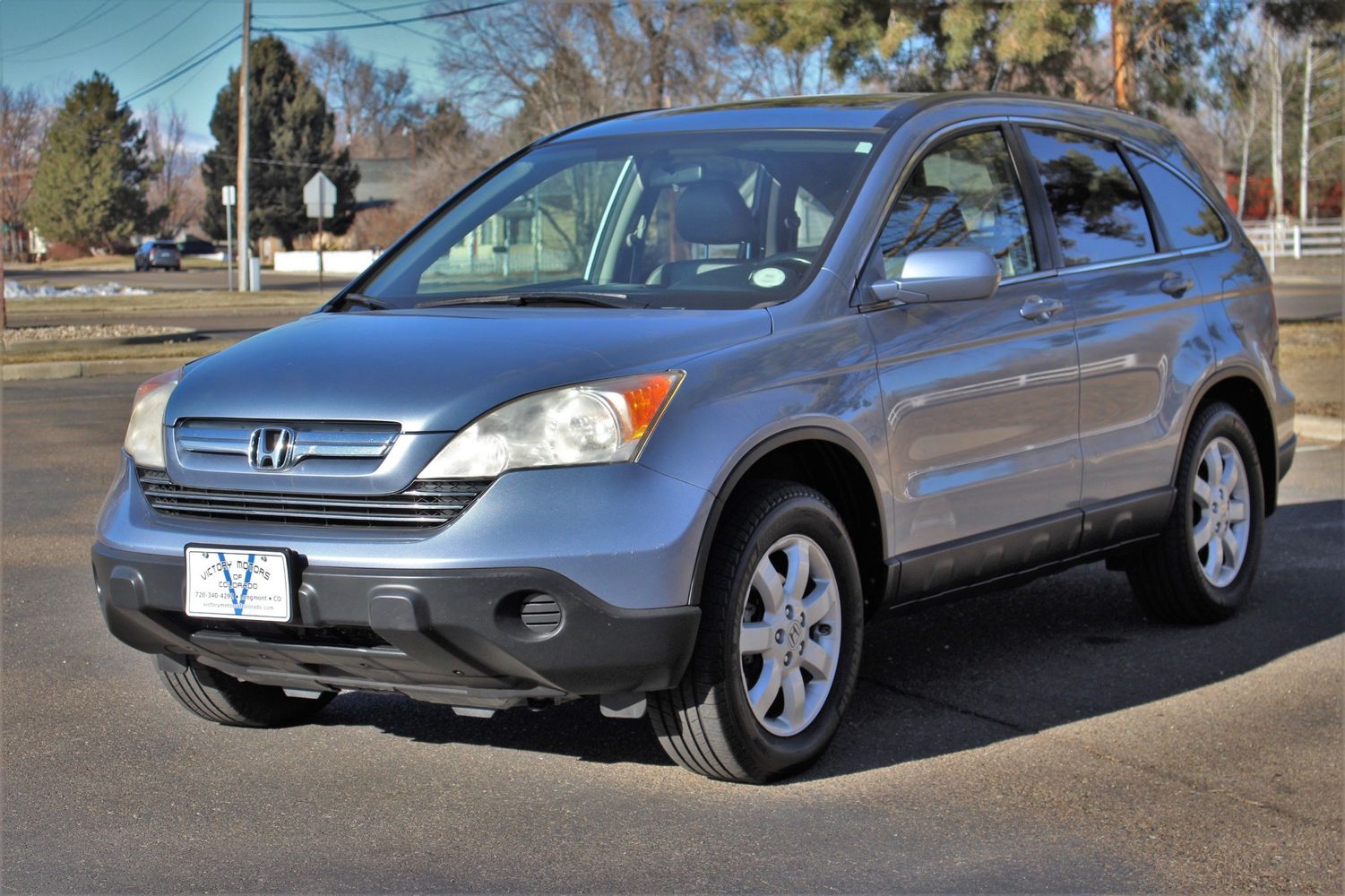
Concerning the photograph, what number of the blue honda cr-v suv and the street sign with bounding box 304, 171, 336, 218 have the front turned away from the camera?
1

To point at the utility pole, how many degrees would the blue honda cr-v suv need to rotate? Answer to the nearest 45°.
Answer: approximately 135° to its right

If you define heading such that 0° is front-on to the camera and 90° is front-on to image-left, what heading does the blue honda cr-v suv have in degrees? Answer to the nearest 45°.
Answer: approximately 45°

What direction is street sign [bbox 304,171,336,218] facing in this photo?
away from the camera

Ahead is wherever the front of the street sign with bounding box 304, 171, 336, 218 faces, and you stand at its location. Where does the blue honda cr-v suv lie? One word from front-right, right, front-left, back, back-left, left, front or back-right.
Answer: back

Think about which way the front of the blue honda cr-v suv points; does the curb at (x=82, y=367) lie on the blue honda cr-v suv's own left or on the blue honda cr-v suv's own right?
on the blue honda cr-v suv's own right

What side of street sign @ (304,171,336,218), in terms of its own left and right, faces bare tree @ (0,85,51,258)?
left

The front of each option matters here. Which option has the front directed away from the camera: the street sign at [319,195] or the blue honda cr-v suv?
the street sign

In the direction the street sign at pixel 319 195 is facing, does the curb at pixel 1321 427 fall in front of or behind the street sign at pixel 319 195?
behind
